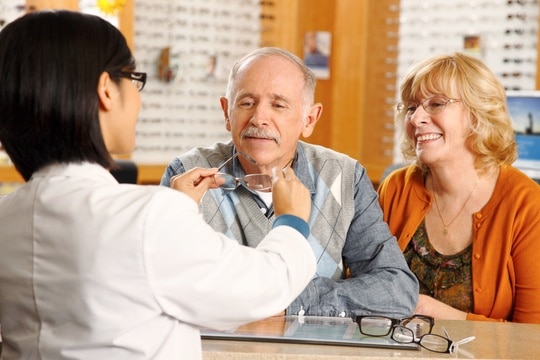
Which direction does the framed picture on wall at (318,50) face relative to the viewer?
toward the camera

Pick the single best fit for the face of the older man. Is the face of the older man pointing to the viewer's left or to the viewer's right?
to the viewer's left

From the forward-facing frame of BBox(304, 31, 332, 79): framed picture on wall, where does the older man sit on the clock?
The older man is roughly at 12 o'clock from the framed picture on wall.

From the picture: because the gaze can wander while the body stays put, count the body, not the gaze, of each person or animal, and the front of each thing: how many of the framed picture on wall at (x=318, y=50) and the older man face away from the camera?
0

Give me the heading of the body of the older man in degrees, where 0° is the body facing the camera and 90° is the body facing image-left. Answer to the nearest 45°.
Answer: approximately 45°

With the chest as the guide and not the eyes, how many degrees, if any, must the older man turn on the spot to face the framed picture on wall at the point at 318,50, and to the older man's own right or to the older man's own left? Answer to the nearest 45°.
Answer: approximately 135° to the older man's own right

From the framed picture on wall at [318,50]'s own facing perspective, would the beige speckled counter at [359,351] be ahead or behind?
ahead

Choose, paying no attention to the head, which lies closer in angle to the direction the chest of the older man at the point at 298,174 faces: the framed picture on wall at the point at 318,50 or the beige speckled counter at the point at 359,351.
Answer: the beige speckled counter
